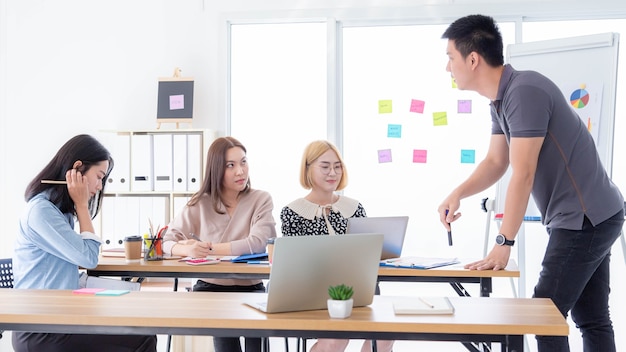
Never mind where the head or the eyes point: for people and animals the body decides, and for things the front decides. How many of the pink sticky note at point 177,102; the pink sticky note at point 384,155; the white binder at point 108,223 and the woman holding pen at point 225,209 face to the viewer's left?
0

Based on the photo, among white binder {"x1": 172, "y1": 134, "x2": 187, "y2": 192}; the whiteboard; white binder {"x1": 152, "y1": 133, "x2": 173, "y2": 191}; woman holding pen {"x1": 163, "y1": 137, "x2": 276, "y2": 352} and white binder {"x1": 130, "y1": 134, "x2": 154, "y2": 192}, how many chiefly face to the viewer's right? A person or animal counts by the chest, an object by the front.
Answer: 0

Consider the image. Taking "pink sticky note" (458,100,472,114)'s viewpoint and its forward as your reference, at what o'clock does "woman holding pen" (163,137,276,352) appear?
The woman holding pen is roughly at 1 o'clock from the pink sticky note.

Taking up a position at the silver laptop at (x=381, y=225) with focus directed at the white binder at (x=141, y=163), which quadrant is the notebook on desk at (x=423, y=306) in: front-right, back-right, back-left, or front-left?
back-left

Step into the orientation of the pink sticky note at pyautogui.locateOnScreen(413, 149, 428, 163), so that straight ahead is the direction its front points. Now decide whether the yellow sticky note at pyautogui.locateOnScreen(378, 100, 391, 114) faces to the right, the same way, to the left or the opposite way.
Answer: the same way

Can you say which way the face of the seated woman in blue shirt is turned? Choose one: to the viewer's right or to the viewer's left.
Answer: to the viewer's right

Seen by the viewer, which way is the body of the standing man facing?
to the viewer's left

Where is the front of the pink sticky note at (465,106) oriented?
toward the camera

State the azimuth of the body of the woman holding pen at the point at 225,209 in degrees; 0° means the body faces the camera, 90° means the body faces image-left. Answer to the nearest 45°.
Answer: approximately 0°

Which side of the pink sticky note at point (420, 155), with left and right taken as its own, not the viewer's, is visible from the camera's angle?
front

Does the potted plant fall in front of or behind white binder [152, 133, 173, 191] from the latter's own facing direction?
in front

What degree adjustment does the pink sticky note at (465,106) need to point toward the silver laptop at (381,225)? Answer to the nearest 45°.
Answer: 0° — it already faces it

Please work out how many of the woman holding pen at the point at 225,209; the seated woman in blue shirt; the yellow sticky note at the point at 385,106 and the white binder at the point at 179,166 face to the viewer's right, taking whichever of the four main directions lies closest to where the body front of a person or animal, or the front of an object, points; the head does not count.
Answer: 1

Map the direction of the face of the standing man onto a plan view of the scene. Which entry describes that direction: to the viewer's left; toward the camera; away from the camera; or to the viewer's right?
to the viewer's left

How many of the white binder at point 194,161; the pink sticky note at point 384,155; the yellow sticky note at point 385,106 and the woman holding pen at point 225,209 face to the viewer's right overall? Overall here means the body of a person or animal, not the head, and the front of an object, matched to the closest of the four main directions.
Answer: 0

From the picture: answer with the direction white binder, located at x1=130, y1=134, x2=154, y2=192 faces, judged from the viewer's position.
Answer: facing the viewer
